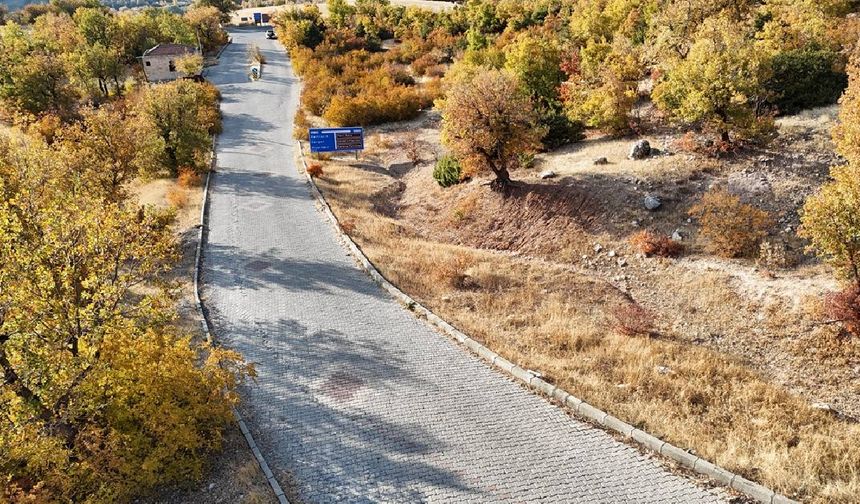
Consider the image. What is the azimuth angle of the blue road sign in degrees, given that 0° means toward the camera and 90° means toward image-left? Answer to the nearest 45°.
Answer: approximately 0°

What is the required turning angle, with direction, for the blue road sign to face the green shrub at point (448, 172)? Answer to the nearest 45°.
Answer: approximately 45° to its left

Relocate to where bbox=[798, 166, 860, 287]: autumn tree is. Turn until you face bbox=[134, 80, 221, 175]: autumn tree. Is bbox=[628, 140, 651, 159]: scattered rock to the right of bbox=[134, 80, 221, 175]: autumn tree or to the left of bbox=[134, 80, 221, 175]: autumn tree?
right

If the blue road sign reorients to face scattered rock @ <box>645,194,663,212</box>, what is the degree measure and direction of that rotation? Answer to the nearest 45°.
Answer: approximately 45° to its left

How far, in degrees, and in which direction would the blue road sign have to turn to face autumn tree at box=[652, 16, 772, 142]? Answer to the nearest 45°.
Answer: approximately 45° to its left

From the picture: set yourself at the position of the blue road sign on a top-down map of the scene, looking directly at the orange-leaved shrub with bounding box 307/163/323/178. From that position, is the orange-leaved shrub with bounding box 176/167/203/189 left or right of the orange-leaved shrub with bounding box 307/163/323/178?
right

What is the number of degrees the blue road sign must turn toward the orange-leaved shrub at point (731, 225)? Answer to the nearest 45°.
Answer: approximately 45° to its left
